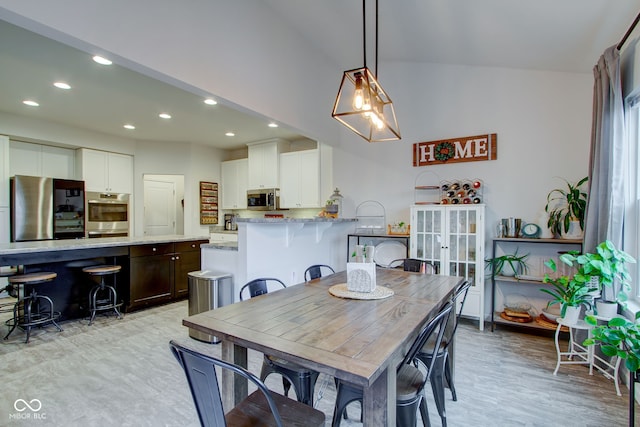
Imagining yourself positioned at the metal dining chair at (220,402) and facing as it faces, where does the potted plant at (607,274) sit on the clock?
The potted plant is roughly at 1 o'clock from the metal dining chair.

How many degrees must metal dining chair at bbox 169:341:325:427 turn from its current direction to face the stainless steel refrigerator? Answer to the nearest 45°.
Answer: approximately 90° to its left

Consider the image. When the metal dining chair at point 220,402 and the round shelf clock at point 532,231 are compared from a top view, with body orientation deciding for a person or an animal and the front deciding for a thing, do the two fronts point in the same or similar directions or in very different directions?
very different directions

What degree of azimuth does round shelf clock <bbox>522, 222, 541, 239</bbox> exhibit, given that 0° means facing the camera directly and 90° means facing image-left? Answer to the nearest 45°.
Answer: approximately 0°

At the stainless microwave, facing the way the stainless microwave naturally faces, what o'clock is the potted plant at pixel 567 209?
The potted plant is roughly at 9 o'clock from the stainless microwave.

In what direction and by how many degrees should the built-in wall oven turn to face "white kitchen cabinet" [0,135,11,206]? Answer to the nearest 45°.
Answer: approximately 90° to its right

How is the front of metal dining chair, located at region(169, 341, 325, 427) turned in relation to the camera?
facing away from the viewer and to the right of the viewer

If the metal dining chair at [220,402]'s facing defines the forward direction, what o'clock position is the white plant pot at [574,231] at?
The white plant pot is roughly at 1 o'clock from the metal dining chair.

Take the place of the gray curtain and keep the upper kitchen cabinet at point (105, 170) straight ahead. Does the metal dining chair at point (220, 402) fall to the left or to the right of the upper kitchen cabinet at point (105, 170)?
left

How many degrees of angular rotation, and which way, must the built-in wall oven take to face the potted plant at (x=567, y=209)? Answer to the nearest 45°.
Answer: approximately 45° to its left
